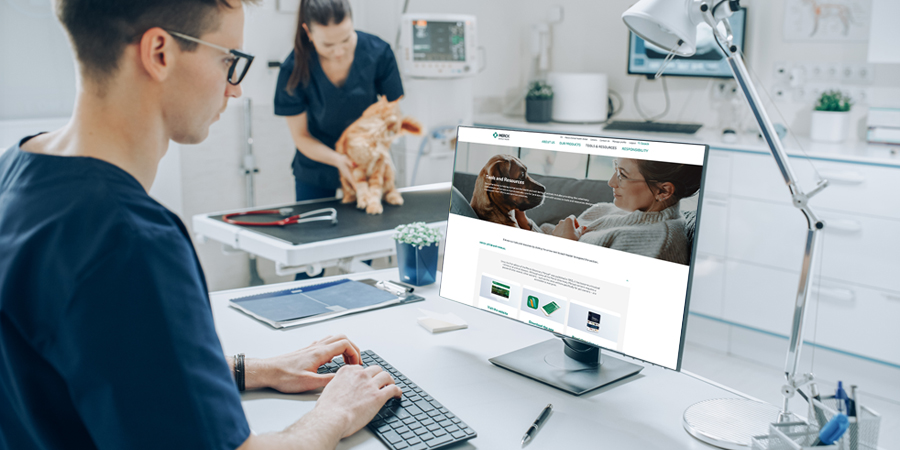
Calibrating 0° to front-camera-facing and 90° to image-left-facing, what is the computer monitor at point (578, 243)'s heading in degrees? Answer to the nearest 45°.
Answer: approximately 45°

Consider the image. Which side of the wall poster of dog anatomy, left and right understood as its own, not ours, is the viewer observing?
front

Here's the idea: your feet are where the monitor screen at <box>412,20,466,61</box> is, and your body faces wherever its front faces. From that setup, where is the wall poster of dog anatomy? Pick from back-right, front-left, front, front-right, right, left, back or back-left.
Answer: left

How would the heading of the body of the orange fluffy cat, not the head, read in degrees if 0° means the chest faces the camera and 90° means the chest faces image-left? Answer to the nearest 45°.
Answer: approximately 0°

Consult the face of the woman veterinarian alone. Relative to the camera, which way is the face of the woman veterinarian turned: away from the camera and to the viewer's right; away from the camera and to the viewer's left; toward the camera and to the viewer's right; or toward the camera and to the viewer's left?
toward the camera and to the viewer's right

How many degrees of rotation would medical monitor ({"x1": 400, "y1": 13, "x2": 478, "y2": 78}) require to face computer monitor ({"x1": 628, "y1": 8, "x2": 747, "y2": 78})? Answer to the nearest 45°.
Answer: approximately 90° to its left

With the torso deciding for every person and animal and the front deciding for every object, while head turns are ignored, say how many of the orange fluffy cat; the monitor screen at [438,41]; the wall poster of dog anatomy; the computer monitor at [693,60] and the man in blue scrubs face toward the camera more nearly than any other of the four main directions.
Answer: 4

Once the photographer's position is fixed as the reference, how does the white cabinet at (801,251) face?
facing the viewer and to the left of the viewer

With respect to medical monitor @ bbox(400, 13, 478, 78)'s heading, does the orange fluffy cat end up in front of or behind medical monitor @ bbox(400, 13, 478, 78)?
in front

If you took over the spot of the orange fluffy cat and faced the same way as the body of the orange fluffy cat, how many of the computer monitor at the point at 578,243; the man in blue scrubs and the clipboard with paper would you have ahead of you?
3

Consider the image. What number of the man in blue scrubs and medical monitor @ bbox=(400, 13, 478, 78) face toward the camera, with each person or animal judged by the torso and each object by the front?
1

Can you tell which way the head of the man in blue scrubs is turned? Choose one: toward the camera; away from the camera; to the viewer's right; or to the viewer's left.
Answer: to the viewer's right

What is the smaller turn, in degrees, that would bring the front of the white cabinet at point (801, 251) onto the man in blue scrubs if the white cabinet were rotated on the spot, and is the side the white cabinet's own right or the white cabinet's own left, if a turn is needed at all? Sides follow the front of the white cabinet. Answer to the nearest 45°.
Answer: approximately 45° to the white cabinet's own left

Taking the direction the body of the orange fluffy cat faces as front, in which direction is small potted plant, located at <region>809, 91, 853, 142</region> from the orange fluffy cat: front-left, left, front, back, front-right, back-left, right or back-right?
left

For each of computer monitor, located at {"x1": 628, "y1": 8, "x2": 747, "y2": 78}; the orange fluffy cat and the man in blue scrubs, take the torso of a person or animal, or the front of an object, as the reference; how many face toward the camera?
2

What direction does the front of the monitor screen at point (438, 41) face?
toward the camera

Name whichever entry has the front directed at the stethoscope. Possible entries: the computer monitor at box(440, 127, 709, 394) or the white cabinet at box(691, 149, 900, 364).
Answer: the white cabinet

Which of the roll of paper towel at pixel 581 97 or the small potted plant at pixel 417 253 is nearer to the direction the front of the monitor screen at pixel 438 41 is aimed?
the small potted plant
